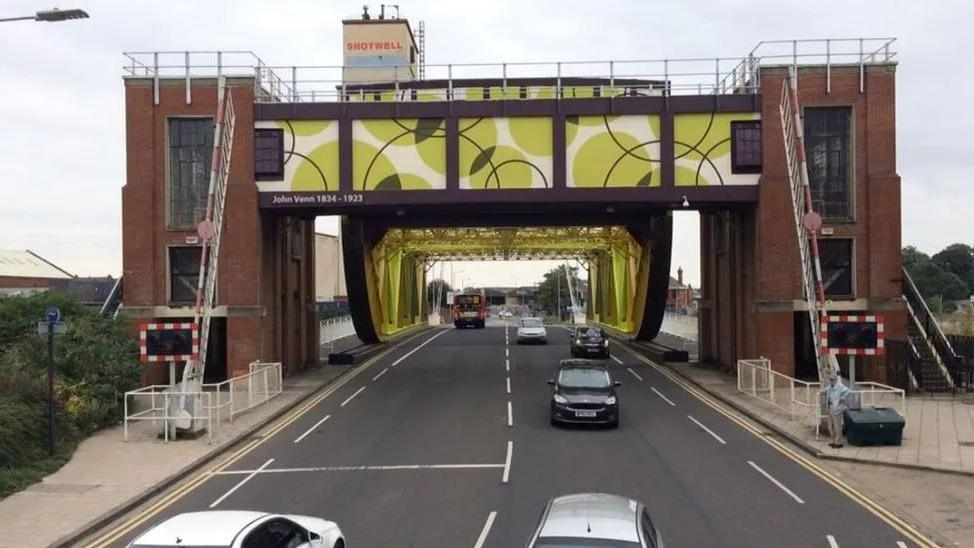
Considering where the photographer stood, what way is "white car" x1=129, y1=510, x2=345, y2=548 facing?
facing away from the viewer and to the right of the viewer

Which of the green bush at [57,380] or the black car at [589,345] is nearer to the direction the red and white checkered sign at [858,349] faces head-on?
the green bush

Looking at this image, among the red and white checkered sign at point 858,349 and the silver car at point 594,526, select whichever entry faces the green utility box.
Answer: the red and white checkered sign

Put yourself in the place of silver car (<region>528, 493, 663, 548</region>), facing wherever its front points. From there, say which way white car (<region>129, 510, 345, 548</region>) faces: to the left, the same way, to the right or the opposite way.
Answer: the opposite way

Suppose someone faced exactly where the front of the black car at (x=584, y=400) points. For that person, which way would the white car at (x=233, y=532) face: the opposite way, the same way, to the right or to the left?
the opposite way

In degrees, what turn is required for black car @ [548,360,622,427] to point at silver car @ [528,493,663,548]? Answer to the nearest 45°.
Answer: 0° — it already faces it

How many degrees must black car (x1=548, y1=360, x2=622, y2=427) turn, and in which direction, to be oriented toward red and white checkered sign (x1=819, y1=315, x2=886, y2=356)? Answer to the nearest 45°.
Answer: approximately 90° to its left

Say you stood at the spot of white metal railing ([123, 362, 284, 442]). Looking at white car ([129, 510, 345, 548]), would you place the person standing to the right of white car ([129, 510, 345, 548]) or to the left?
left

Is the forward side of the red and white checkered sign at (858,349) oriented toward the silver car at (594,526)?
yes

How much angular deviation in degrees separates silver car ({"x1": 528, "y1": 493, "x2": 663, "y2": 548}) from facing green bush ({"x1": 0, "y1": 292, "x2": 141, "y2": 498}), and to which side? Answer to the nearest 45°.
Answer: approximately 135° to its right
